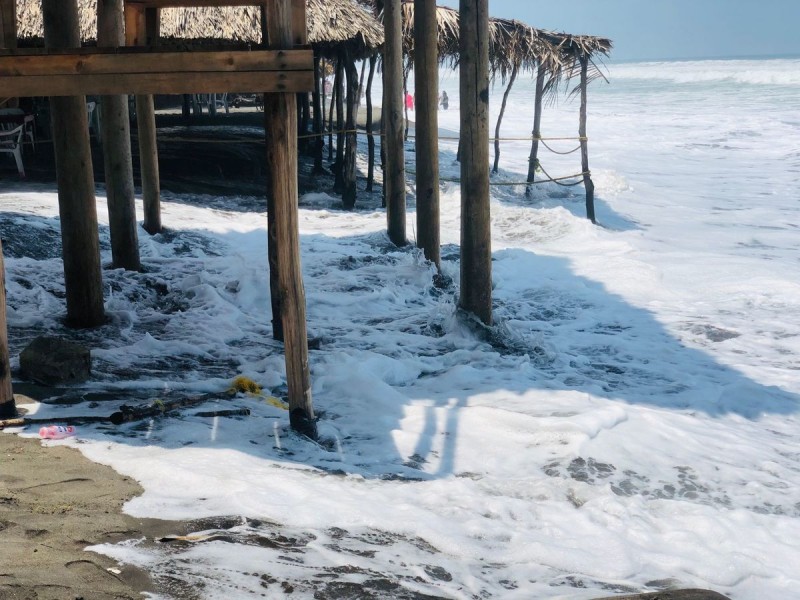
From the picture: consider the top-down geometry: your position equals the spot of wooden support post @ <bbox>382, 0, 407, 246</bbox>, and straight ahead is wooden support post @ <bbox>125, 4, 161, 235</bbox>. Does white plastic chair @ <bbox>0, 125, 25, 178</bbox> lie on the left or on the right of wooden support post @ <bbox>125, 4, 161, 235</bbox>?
right

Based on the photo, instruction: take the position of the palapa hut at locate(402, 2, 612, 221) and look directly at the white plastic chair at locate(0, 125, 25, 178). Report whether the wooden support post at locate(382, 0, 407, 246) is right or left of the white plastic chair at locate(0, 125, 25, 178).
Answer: left
